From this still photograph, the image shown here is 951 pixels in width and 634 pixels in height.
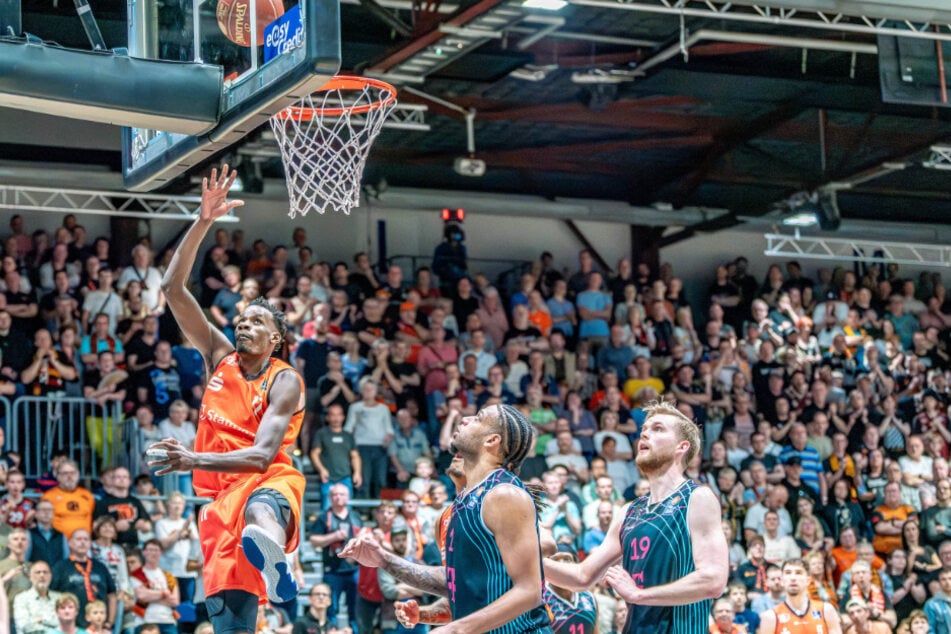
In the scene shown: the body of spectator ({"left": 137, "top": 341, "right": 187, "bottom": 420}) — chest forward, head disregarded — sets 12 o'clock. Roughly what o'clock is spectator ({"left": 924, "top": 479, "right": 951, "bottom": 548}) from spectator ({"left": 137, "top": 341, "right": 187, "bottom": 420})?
spectator ({"left": 924, "top": 479, "right": 951, "bottom": 548}) is roughly at 9 o'clock from spectator ({"left": 137, "top": 341, "right": 187, "bottom": 420}).

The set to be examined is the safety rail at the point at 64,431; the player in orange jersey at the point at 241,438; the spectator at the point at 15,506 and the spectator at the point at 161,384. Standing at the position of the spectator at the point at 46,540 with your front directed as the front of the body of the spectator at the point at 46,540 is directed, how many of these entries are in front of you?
1

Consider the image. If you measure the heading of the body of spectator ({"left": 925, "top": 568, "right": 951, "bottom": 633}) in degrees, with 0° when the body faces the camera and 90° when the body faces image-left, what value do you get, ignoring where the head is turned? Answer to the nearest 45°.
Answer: approximately 0°

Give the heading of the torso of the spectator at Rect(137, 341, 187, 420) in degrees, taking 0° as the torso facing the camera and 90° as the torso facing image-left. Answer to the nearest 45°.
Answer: approximately 0°

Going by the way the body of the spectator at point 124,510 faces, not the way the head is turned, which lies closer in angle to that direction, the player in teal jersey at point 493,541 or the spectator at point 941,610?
the player in teal jersey

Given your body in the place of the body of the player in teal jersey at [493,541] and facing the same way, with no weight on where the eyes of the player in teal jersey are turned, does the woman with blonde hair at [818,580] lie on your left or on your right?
on your right

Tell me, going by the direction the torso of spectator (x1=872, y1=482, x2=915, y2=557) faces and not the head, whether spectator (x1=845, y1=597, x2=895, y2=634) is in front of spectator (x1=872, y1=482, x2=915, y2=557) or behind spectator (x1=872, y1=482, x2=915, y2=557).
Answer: in front

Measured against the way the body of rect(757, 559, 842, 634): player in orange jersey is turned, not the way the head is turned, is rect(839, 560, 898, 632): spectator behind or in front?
behind
